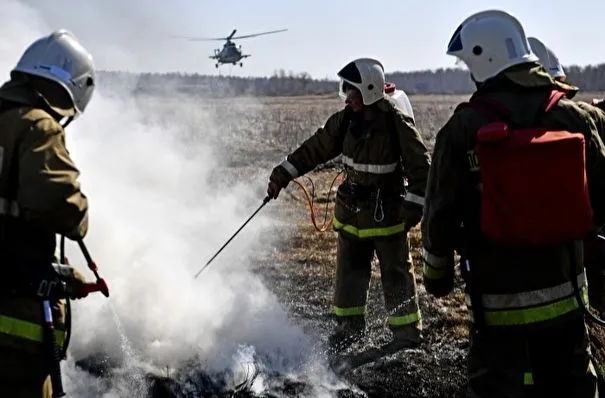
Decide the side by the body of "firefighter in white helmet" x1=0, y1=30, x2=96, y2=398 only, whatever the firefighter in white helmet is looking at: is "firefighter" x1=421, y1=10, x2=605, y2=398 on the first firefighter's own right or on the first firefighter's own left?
on the first firefighter's own right

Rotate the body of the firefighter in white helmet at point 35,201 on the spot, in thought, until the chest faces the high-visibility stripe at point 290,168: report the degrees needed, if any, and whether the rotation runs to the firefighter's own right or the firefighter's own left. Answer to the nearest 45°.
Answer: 0° — they already face it

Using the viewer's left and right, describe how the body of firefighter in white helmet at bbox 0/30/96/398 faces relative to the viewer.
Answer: facing away from the viewer and to the right of the viewer

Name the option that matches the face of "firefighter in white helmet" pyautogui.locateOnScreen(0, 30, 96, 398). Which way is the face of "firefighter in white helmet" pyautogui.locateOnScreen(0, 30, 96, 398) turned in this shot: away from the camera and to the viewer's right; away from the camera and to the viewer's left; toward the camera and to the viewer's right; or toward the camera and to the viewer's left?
away from the camera and to the viewer's right

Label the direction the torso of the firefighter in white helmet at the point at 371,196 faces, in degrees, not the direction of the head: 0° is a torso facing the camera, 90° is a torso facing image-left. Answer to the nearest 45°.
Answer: approximately 45°

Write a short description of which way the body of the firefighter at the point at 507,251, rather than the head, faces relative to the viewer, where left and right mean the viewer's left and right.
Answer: facing away from the viewer and to the left of the viewer

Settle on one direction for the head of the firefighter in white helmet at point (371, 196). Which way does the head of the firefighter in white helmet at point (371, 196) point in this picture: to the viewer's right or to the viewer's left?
to the viewer's left

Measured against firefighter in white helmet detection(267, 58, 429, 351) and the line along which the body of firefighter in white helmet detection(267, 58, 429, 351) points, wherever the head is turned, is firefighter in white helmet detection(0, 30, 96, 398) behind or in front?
in front

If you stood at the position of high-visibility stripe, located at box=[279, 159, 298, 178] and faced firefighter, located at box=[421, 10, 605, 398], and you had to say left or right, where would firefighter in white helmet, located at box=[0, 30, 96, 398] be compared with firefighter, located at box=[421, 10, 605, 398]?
right

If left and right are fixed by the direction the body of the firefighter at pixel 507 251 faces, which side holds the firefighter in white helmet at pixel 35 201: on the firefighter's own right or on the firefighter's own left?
on the firefighter's own left
